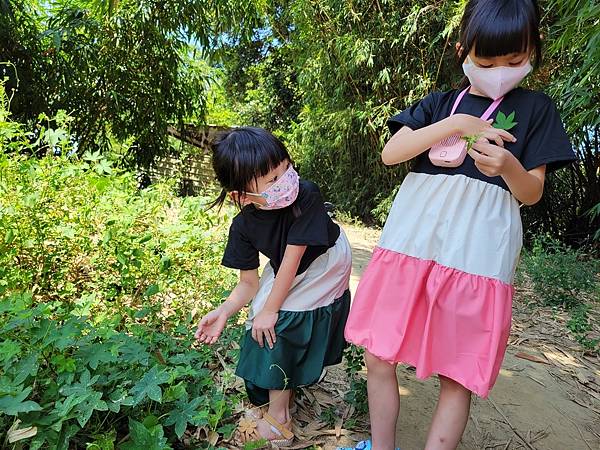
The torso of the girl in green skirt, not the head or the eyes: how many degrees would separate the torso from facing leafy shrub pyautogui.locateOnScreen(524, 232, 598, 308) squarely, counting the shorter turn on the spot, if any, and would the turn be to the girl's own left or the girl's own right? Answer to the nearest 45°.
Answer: approximately 180°

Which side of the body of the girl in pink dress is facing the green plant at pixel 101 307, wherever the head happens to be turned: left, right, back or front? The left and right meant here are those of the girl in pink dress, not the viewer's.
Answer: right

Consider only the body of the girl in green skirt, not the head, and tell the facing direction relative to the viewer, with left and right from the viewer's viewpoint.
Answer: facing the viewer and to the left of the viewer

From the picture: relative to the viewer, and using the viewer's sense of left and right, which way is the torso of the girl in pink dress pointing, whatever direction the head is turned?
facing the viewer

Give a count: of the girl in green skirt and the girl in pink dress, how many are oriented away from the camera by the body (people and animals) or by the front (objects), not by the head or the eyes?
0

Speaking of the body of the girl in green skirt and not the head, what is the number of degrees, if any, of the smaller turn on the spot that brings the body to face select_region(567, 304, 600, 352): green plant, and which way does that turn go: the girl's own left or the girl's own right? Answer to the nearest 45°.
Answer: approximately 180°

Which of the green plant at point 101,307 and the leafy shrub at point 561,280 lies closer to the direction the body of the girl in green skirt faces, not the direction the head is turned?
the green plant
